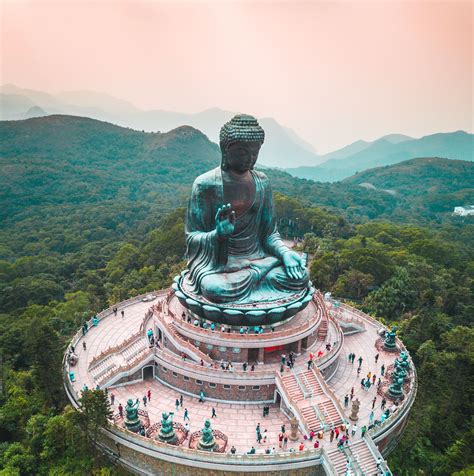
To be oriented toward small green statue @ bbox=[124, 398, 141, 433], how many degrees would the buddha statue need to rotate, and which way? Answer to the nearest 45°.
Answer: approximately 90° to its right

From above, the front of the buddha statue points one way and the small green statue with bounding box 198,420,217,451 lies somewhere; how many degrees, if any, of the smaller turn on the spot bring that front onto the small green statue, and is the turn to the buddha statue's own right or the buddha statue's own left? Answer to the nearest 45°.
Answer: approximately 45° to the buddha statue's own right

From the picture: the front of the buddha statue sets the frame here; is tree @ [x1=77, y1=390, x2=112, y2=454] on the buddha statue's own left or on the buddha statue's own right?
on the buddha statue's own right

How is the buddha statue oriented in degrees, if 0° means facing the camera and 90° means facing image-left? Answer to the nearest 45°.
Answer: approximately 315°

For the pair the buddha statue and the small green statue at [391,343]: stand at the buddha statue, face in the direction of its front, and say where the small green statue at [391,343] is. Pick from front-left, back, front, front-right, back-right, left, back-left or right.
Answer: front-left

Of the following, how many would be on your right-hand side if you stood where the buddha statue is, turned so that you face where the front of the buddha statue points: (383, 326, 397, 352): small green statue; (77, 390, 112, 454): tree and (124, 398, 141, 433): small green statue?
2

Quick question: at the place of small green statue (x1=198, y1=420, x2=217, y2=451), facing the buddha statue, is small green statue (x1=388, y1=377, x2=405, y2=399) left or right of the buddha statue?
right
